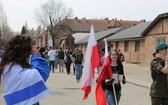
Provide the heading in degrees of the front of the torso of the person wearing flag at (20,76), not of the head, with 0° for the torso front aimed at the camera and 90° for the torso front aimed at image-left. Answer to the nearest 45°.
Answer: approximately 225°

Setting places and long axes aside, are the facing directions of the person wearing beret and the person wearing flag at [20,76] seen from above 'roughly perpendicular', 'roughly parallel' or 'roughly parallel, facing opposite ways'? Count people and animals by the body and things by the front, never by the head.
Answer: roughly perpendicular
